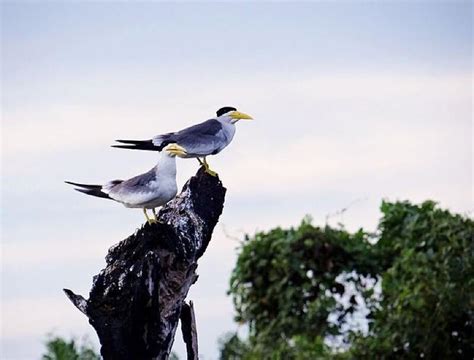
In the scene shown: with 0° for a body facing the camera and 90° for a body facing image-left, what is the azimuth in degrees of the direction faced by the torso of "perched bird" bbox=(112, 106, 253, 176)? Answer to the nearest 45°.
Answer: approximately 270°

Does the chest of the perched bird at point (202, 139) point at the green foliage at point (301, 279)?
no

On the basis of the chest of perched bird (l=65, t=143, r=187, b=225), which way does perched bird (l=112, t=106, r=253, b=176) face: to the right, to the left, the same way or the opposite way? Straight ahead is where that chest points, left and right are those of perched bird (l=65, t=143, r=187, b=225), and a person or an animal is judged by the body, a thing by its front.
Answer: the same way

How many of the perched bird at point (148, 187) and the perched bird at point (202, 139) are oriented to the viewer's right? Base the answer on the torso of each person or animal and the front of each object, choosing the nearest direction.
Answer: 2

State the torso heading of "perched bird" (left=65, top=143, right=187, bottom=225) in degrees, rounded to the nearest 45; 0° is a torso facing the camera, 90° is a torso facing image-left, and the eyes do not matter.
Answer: approximately 270°

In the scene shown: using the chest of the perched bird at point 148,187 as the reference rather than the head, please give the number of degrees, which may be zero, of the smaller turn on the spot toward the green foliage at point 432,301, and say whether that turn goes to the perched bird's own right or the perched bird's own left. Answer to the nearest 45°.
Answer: approximately 45° to the perched bird's own left
